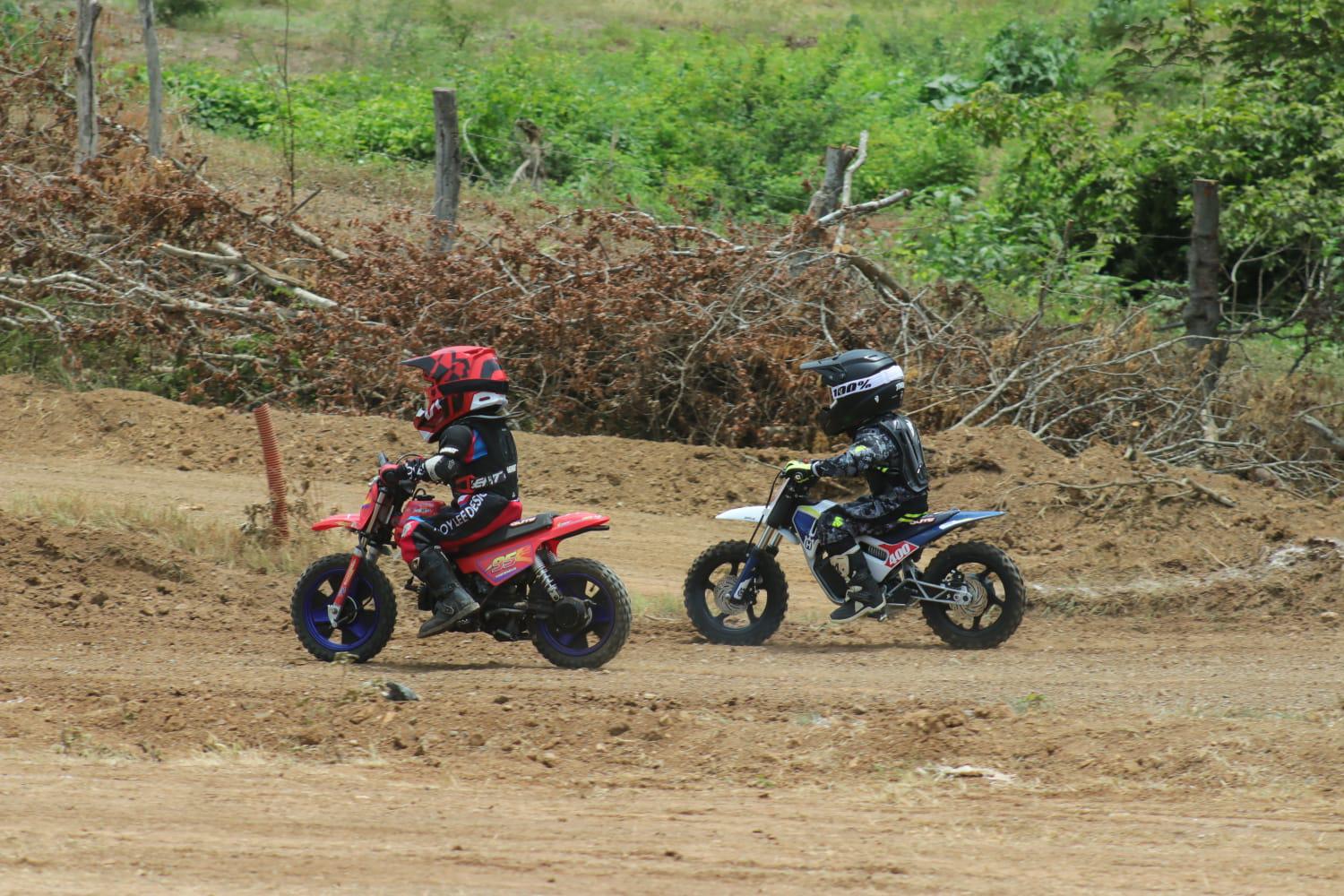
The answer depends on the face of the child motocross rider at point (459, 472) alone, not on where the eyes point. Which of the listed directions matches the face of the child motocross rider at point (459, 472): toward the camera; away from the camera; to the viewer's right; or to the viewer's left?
to the viewer's left

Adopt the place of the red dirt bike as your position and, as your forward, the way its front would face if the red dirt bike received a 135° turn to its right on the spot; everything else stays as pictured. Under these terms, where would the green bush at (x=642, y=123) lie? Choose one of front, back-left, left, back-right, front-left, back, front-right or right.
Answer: front-left

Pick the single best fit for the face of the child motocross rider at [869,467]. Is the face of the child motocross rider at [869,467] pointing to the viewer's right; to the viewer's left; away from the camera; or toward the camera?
to the viewer's left

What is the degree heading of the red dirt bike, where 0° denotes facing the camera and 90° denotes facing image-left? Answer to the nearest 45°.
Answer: approximately 90°

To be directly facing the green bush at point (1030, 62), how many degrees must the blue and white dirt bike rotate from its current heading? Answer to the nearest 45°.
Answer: approximately 90° to its right

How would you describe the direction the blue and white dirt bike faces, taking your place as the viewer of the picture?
facing to the left of the viewer

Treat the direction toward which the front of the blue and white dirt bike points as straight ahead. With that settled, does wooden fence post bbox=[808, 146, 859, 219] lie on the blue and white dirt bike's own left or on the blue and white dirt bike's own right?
on the blue and white dirt bike's own right

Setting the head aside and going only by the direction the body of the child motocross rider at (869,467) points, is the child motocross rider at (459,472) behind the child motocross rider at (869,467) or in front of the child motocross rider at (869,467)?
in front

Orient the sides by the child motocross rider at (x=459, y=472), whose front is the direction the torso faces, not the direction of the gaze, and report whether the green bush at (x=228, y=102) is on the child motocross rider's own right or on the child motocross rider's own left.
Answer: on the child motocross rider's own right

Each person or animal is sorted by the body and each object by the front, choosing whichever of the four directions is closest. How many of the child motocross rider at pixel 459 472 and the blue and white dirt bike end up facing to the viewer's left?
2

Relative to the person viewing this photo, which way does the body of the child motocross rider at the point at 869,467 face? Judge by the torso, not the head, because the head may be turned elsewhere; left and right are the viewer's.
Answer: facing to the left of the viewer

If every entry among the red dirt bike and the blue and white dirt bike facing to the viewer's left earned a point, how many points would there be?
2

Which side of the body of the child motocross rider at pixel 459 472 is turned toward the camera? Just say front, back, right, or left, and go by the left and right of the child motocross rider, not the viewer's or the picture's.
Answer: left

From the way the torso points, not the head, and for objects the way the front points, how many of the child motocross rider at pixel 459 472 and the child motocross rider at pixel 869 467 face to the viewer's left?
2
